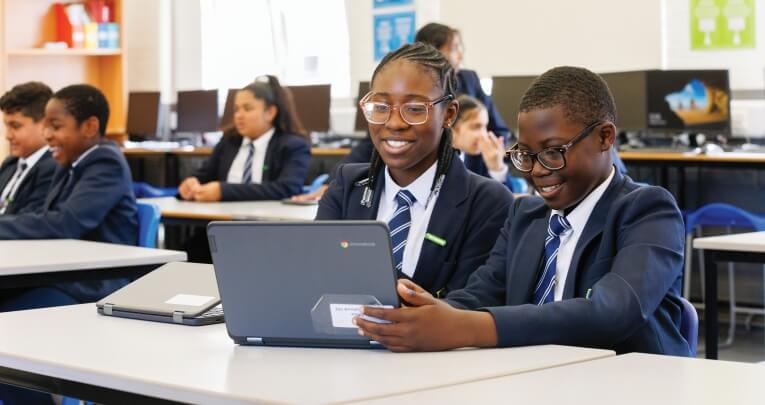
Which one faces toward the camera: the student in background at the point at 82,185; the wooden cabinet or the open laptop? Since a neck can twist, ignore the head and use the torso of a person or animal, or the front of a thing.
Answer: the wooden cabinet

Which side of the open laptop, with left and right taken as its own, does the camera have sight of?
back

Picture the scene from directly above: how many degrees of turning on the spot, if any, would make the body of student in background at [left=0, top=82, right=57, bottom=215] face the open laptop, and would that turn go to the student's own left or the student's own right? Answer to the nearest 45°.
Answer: approximately 45° to the student's own left

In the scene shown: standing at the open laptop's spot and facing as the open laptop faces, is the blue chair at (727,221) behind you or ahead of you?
ahead

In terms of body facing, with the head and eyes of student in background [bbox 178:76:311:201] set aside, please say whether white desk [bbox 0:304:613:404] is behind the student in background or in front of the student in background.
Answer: in front

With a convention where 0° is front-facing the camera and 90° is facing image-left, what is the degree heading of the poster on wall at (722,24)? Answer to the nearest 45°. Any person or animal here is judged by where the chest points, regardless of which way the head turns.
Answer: approximately 0°

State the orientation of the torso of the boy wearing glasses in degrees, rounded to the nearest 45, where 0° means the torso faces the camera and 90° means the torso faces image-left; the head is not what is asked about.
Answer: approximately 45°

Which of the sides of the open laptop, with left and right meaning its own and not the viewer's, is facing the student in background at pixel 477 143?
front
